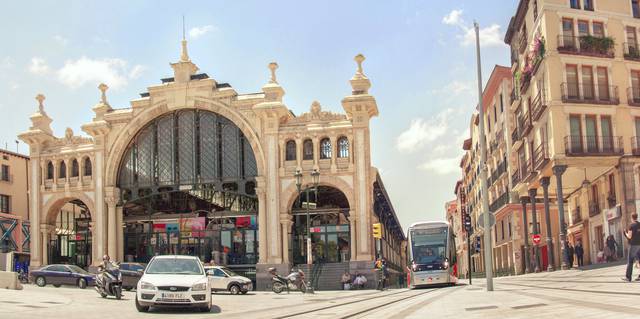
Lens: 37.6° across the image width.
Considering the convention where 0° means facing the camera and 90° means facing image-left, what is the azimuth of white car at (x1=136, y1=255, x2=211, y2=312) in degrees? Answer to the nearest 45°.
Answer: approximately 0°

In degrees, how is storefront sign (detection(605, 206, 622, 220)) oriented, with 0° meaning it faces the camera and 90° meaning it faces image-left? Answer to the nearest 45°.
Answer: approximately 45°

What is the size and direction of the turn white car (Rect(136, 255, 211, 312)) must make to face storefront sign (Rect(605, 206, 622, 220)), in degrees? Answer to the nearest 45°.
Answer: approximately 135° to its left

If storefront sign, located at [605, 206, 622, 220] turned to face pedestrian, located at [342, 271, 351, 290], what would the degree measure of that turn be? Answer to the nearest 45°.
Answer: approximately 45° to its right

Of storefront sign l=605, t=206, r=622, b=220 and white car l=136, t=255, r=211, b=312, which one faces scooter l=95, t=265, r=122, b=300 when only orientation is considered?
the storefront sign
